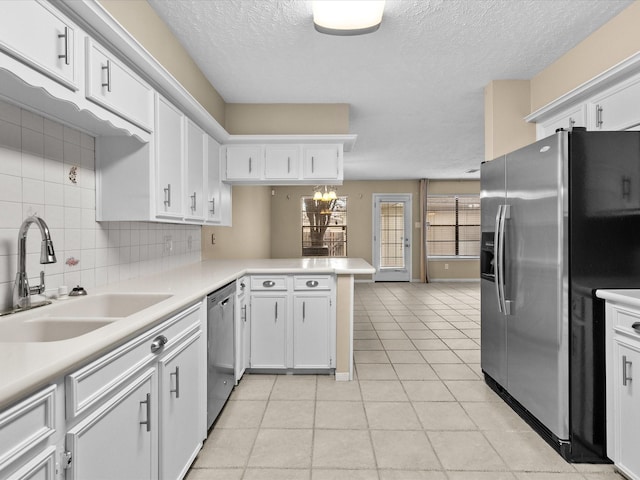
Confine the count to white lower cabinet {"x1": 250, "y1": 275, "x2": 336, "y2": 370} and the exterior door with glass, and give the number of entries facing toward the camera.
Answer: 2

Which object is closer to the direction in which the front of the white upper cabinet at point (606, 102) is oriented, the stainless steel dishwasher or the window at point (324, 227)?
the stainless steel dishwasher

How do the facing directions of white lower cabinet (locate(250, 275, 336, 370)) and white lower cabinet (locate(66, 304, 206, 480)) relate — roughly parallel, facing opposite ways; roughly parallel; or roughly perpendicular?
roughly perpendicular

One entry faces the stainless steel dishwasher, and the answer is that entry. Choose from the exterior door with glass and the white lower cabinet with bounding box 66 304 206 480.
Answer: the exterior door with glass

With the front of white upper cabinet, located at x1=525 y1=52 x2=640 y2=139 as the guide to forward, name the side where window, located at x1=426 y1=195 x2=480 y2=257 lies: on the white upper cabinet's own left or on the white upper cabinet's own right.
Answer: on the white upper cabinet's own right

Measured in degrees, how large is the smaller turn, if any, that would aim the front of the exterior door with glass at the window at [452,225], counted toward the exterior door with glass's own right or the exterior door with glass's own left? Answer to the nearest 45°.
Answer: approximately 90° to the exterior door with glass's own left

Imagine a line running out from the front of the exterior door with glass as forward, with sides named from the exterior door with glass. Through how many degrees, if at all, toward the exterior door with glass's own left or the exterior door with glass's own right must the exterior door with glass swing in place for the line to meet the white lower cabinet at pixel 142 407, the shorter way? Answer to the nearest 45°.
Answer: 0° — it already faces it

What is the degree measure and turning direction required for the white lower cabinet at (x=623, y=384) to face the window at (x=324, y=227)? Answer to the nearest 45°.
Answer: approximately 90° to its right

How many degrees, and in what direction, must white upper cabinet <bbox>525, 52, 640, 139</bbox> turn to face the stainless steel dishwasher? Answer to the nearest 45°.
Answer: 0° — it already faces it

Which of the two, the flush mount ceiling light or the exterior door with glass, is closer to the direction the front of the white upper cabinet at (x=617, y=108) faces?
the flush mount ceiling light
